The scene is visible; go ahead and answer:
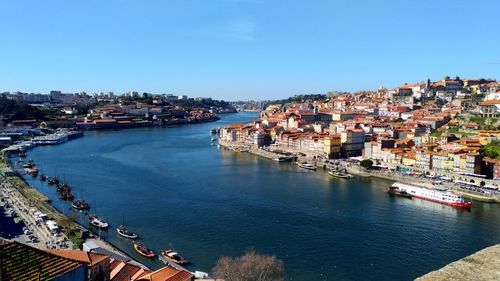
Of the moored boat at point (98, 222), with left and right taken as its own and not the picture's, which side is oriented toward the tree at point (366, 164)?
left

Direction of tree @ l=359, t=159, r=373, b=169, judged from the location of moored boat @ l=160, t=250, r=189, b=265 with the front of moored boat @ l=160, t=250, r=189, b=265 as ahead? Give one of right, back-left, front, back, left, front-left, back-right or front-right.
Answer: left

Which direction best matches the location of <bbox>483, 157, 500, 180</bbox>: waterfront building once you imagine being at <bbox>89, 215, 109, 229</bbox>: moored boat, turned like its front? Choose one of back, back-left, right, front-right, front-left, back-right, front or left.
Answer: front-left

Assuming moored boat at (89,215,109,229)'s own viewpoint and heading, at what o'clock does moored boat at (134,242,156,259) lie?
moored boat at (134,242,156,259) is roughly at 1 o'clock from moored boat at (89,215,109,229).

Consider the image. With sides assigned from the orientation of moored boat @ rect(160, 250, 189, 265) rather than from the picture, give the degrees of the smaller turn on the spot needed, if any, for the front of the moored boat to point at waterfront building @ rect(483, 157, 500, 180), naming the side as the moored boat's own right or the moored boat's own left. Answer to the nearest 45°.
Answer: approximately 90° to the moored boat's own left

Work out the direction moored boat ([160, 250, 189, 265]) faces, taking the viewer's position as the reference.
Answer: facing the viewer and to the right of the viewer

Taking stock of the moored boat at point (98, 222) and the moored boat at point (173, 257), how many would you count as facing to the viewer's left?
0

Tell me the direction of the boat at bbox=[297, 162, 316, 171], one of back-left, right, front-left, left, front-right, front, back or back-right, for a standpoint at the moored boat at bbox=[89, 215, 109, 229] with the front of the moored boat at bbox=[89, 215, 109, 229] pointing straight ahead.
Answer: left

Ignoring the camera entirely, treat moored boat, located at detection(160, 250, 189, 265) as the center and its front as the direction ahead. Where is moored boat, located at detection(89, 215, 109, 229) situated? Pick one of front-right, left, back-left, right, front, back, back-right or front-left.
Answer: back

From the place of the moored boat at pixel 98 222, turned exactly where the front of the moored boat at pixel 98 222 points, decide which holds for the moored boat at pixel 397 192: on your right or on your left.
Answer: on your left

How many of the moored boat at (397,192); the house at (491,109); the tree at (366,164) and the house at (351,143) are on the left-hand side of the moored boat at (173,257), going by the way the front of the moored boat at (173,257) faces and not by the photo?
4

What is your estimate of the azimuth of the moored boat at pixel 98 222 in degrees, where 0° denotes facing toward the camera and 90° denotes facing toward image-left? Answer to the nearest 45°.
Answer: approximately 315°
